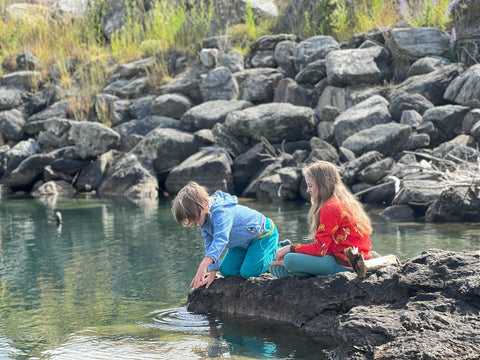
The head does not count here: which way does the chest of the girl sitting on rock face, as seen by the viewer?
to the viewer's left

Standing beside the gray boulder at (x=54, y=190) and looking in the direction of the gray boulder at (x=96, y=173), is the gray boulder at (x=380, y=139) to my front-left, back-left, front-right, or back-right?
front-right

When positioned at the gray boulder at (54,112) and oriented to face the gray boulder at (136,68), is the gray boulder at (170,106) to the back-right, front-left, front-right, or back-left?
front-right

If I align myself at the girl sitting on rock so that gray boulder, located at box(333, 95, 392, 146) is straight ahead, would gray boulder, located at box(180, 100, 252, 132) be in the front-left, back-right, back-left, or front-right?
front-left

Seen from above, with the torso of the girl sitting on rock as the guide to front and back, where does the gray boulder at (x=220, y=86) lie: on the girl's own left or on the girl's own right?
on the girl's own right

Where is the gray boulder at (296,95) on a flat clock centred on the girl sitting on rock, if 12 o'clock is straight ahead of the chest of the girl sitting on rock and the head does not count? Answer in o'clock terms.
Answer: The gray boulder is roughly at 3 o'clock from the girl sitting on rock.

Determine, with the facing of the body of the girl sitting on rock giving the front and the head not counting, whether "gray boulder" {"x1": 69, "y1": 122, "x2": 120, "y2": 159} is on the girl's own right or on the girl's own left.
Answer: on the girl's own right

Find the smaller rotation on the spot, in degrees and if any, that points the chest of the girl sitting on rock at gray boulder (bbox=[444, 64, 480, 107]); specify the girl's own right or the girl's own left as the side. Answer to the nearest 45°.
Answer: approximately 90° to the girl's own right

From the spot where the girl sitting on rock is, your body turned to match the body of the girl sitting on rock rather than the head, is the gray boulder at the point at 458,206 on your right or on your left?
on your right

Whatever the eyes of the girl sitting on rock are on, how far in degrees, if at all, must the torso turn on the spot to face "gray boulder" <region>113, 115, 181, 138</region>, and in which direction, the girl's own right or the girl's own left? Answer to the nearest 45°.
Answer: approximately 90° to the girl's own right

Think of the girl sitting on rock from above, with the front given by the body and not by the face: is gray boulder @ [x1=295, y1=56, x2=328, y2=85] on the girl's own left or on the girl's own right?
on the girl's own right

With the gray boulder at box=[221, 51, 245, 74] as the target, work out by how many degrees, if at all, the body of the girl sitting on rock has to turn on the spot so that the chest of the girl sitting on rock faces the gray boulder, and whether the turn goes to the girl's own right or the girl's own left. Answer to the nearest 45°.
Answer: approximately 90° to the girl's own right
